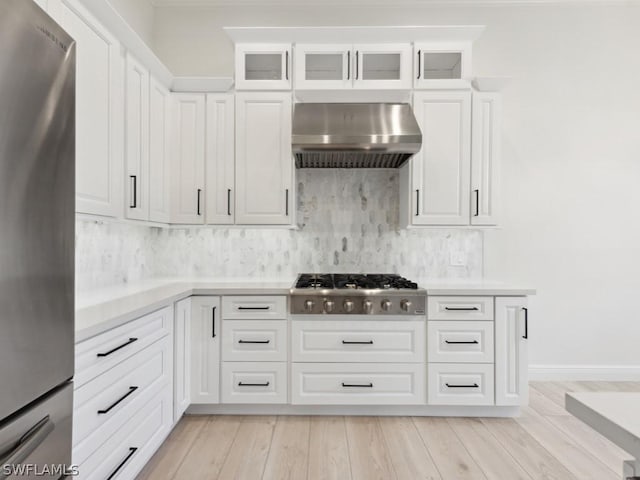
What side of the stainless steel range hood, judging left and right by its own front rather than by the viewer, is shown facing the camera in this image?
front

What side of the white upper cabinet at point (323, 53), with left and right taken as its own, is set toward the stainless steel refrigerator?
front

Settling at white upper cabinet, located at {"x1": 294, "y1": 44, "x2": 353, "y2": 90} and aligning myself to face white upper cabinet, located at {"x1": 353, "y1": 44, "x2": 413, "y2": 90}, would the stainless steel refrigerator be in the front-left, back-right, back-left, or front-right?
back-right

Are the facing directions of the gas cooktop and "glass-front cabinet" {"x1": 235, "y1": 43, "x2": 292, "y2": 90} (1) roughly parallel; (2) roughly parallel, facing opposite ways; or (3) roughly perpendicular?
roughly parallel

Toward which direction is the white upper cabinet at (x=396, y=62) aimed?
toward the camera

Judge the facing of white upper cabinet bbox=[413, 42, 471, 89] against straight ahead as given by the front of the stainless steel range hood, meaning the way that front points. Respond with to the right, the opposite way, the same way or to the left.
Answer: the same way

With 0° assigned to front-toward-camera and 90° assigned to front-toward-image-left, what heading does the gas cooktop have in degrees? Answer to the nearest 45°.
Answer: approximately 0°

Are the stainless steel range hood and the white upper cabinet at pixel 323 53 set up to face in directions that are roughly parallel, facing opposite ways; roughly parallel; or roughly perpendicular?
roughly parallel

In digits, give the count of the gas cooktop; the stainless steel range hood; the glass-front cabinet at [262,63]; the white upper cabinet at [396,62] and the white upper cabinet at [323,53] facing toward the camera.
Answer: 5

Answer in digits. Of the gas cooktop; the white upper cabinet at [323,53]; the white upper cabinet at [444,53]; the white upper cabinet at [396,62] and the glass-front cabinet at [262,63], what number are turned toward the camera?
5

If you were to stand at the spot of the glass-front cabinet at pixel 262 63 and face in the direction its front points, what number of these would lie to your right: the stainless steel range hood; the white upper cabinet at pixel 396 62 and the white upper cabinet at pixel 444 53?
0

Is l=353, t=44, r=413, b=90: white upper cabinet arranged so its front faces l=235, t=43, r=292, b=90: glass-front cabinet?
no
